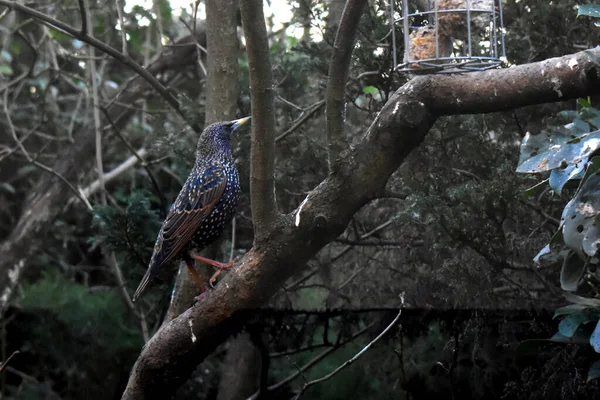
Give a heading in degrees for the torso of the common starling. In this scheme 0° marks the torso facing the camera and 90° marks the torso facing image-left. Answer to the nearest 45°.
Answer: approximately 270°

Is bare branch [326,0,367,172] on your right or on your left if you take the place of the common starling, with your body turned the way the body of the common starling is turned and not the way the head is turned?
on your right

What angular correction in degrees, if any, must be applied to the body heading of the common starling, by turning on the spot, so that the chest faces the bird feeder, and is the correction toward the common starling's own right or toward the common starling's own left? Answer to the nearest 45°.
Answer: approximately 45° to the common starling's own right

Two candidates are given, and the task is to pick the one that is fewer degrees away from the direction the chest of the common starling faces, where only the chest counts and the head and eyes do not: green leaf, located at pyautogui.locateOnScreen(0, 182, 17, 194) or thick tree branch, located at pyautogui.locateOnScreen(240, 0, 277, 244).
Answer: the thick tree branch

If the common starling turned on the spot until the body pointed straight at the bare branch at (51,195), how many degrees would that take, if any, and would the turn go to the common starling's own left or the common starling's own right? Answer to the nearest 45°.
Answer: approximately 135° to the common starling's own left

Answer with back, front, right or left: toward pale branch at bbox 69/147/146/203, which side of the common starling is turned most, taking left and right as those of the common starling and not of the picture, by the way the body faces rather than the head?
left
